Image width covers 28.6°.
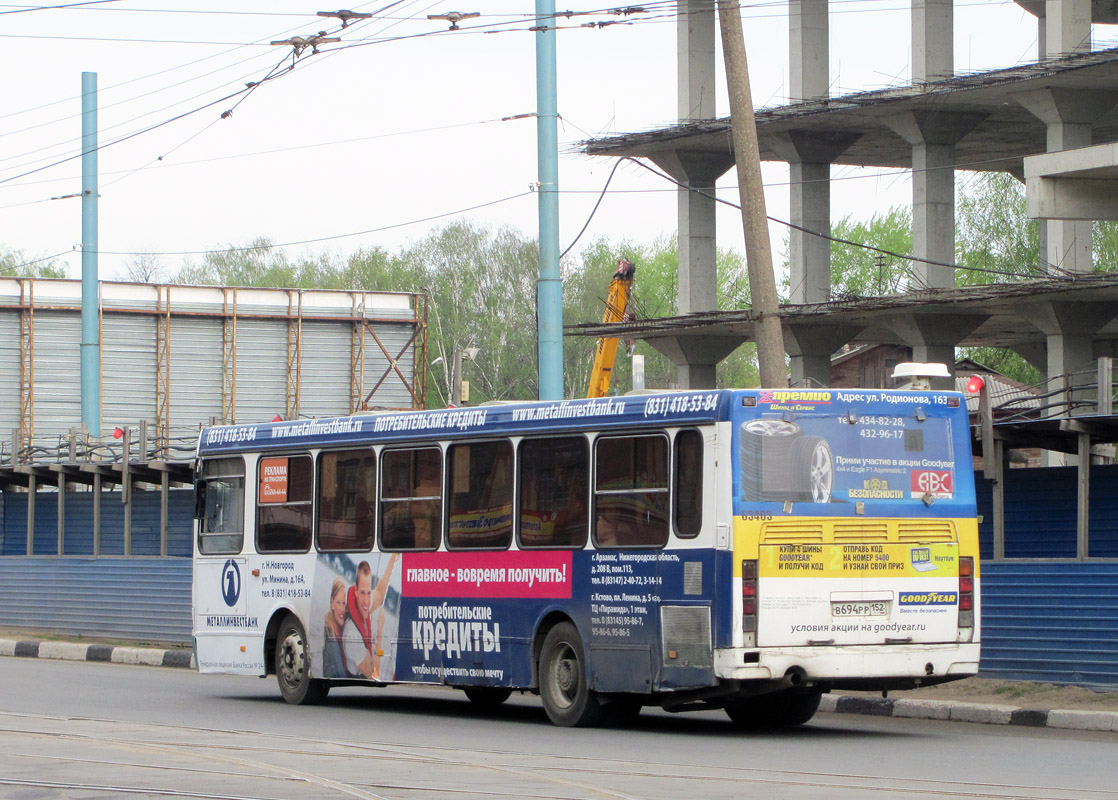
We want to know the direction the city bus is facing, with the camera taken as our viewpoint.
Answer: facing away from the viewer and to the left of the viewer

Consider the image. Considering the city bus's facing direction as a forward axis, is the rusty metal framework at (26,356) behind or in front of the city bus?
in front

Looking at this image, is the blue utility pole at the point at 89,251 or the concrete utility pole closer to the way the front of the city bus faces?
the blue utility pole

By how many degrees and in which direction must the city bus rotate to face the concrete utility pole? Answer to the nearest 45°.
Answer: approximately 45° to its right

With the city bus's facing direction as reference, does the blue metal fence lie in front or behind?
in front

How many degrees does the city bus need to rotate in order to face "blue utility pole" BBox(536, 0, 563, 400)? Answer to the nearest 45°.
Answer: approximately 45° to its right
